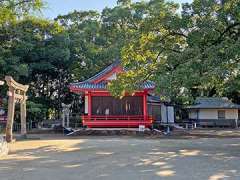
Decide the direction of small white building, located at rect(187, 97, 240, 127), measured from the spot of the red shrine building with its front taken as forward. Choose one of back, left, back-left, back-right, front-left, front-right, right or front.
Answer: back-left

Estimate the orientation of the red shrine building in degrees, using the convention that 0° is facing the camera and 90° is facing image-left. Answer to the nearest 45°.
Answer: approximately 0°

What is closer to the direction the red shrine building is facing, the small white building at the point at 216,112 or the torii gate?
the torii gate

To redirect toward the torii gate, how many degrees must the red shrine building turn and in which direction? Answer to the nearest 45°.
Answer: approximately 45° to its right
